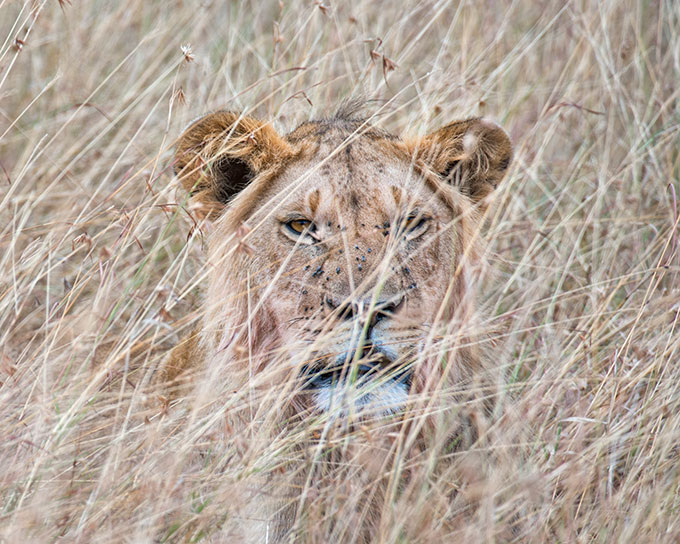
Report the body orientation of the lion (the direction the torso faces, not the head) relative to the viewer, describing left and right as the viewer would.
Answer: facing the viewer
